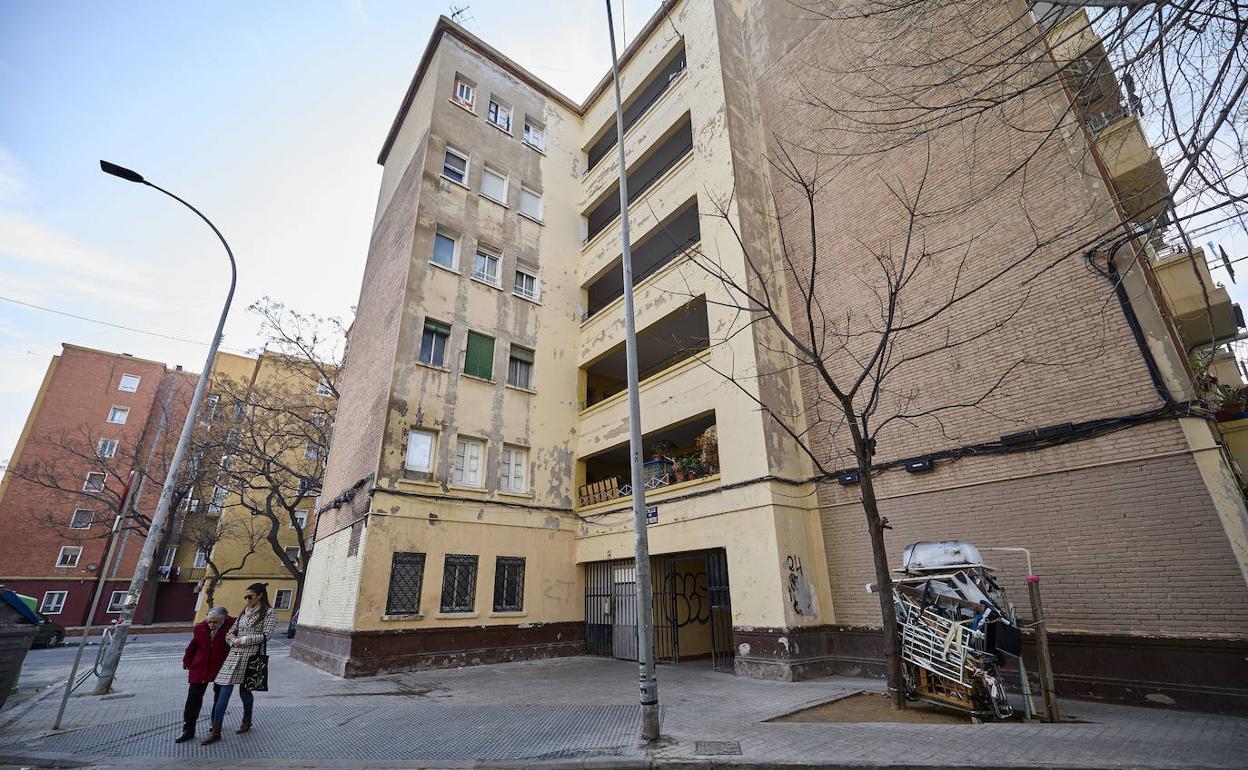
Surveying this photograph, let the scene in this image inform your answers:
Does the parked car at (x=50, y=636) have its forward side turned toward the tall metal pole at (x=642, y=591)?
no

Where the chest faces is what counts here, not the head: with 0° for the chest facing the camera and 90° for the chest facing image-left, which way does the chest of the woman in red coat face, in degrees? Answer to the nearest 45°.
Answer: approximately 45°

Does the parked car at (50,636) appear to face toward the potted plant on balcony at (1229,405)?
no

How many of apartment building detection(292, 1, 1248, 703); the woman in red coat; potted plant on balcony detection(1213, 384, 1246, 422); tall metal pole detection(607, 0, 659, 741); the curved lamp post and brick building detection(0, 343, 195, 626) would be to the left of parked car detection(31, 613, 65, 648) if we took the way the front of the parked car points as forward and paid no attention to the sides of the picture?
1

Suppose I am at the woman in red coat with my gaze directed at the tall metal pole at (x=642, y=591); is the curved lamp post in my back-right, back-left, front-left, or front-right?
back-left

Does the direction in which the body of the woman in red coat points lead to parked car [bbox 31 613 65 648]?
no

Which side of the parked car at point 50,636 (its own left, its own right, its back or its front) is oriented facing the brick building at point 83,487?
left

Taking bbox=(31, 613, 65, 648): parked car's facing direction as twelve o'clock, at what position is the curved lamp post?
The curved lamp post is roughly at 3 o'clock from the parked car.
